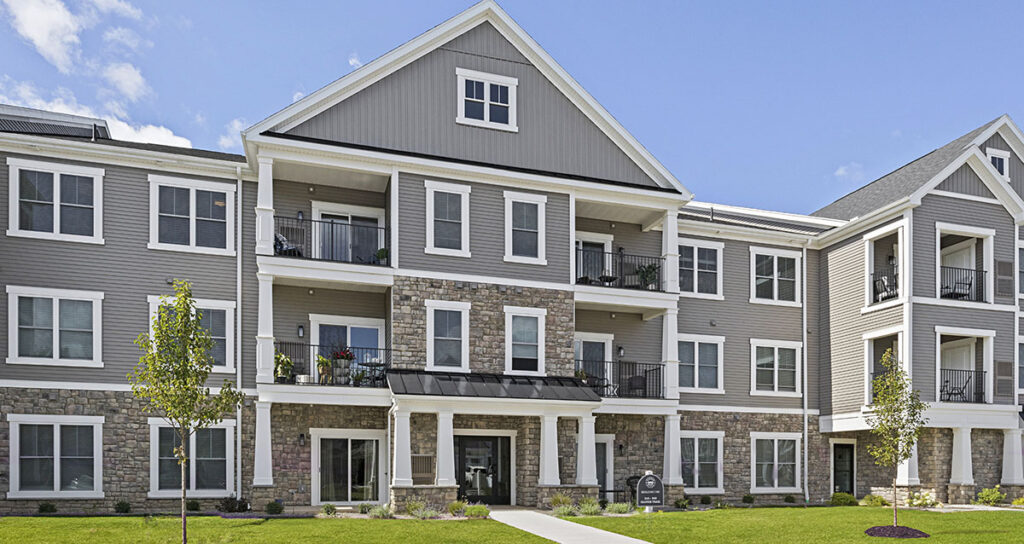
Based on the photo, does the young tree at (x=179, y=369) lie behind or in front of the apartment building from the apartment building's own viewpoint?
in front

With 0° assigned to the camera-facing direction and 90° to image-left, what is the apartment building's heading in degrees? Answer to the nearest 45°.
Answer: approximately 0°

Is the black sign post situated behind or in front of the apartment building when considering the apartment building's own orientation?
in front
